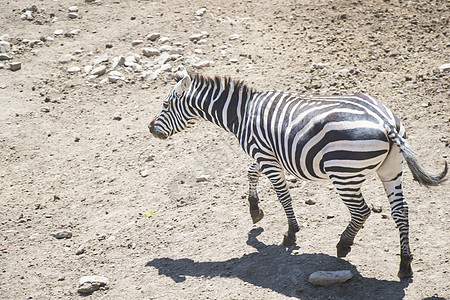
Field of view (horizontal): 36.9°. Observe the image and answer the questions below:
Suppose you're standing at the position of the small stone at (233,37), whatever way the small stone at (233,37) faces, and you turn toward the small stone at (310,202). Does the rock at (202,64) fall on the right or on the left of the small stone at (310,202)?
right

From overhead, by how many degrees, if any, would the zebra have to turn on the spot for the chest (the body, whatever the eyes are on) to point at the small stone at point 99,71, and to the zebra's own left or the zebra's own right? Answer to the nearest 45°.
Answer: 0° — it already faces it

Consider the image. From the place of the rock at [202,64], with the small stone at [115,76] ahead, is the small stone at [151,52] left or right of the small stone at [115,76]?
right

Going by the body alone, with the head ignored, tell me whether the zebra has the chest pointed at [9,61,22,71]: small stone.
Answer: yes

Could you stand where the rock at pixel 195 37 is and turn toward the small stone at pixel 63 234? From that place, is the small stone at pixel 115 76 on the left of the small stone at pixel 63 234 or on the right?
right

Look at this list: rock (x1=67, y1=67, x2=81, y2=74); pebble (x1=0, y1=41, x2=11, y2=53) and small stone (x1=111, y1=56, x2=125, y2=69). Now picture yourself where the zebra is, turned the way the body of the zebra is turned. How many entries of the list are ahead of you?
3

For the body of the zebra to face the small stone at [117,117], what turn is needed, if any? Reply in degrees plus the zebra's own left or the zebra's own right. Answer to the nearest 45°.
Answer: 0° — it already faces it

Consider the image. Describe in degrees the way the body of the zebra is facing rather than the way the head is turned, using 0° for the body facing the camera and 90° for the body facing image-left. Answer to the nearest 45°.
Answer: approximately 135°
